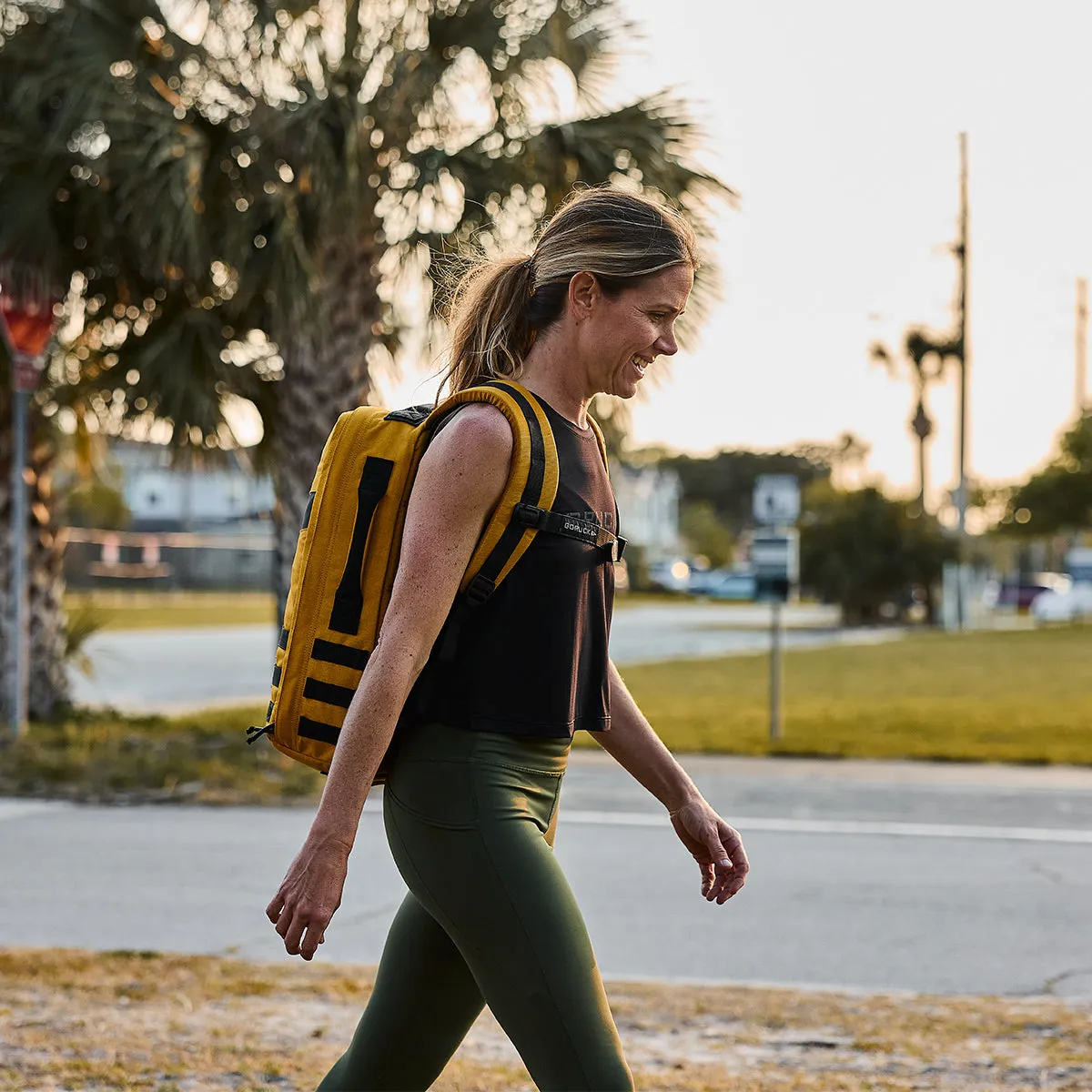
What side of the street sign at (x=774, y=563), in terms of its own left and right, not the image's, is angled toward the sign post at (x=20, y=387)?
right

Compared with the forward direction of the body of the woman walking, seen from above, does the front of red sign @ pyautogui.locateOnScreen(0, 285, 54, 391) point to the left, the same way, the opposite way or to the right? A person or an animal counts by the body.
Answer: to the right

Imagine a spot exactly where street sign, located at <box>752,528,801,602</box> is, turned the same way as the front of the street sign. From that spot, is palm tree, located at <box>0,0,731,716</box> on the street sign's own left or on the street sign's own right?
on the street sign's own right

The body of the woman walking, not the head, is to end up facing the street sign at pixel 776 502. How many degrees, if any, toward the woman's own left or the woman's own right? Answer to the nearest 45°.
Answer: approximately 90° to the woman's own left

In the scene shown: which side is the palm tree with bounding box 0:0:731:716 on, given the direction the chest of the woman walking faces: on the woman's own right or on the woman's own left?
on the woman's own left

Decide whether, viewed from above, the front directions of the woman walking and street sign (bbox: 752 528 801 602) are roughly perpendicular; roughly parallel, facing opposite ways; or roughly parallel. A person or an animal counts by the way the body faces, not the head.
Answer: roughly perpendicular

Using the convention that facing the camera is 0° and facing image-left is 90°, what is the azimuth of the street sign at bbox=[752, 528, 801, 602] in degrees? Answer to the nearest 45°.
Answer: approximately 0°

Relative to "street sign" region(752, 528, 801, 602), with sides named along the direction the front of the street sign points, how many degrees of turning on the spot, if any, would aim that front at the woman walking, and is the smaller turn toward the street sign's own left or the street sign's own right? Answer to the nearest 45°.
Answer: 0° — it already faces them

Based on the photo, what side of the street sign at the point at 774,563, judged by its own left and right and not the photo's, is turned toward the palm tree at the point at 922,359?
back

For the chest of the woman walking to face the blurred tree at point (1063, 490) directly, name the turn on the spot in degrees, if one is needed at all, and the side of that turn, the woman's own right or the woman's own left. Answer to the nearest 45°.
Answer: approximately 90° to the woman's own left

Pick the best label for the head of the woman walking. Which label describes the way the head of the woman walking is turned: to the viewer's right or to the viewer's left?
to the viewer's right

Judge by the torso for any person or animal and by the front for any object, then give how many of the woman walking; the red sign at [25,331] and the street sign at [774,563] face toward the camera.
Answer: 2

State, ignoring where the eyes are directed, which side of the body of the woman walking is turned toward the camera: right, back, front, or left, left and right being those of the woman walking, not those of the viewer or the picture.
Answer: right

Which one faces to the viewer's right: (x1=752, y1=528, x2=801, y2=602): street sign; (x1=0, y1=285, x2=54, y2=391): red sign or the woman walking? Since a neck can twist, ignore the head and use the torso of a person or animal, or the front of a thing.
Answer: the woman walking
